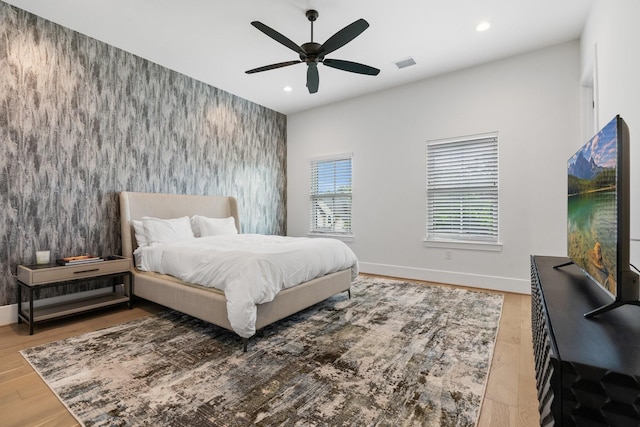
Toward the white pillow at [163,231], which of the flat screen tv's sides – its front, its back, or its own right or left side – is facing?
front

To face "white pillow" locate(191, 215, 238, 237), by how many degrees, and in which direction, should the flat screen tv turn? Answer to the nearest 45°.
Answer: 0° — it already faces it

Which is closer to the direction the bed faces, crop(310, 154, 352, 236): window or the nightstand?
the window

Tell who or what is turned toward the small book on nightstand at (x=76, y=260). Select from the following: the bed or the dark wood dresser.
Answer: the dark wood dresser

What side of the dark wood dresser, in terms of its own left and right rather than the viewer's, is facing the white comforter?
front

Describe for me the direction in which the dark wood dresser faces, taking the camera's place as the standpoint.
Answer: facing to the left of the viewer

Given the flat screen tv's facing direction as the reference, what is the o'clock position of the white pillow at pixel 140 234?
The white pillow is roughly at 12 o'clock from the flat screen tv.

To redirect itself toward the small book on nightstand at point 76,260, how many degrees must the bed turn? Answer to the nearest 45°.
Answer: approximately 135° to its right

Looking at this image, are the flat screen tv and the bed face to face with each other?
yes

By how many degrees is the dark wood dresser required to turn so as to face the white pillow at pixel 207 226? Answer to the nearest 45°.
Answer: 0° — it already faces it

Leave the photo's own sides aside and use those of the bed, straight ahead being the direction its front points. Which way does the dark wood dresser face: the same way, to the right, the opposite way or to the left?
the opposite way

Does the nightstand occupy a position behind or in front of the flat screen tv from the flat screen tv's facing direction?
in front

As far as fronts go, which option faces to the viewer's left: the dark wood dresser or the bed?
the dark wood dresser

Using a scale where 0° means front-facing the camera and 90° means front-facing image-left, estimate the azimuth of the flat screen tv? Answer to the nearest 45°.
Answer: approximately 90°
